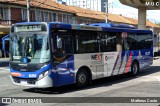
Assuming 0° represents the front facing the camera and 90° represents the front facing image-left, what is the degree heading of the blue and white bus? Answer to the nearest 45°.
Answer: approximately 45°
